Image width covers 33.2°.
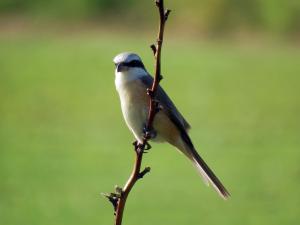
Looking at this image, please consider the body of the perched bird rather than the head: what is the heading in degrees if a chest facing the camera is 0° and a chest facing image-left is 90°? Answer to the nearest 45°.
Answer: approximately 45°
